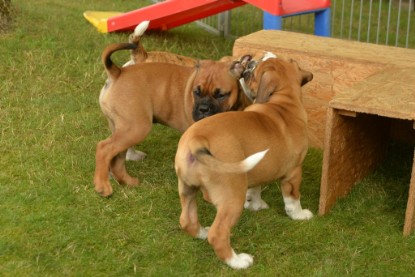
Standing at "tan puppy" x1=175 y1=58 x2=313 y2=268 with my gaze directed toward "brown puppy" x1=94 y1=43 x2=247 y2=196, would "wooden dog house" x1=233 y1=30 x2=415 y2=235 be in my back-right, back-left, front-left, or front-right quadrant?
front-right

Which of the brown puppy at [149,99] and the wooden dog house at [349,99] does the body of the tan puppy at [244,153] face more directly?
the wooden dog house

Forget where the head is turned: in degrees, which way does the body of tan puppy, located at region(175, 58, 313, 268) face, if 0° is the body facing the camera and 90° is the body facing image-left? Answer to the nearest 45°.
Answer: approximately 225°

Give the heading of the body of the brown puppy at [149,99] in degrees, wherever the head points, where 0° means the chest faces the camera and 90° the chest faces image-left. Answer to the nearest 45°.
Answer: approximately 270°

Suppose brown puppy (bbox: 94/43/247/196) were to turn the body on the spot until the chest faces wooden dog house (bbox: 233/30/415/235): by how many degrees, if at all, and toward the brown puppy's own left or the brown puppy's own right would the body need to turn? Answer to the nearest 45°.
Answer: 0° — it already faces it

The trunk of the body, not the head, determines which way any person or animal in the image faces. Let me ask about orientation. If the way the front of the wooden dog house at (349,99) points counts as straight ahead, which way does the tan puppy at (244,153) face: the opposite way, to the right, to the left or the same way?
the opposite way

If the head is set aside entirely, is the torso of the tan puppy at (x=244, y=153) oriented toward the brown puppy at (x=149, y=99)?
no

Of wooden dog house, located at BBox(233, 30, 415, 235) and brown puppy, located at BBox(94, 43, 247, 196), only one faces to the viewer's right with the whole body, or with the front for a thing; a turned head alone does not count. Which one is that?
the brown puppy

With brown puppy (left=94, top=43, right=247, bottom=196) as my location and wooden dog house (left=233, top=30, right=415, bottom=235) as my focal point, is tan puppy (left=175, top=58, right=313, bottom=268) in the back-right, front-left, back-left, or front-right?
front-right

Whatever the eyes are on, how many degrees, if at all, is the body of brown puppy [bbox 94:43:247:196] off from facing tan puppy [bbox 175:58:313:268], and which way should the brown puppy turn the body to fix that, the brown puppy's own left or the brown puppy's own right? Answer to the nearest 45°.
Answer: approximately 45° to the brown puppy's own right

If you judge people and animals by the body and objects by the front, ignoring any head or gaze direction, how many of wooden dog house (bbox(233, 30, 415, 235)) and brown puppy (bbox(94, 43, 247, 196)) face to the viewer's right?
1

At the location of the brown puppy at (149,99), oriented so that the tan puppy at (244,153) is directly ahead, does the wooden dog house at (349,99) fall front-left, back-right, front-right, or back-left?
front-left
